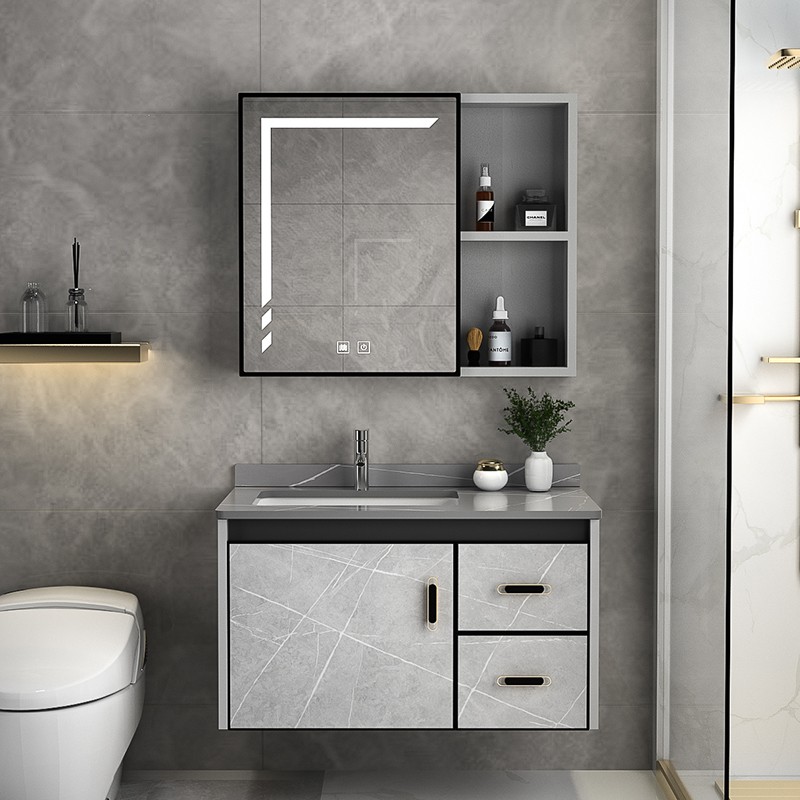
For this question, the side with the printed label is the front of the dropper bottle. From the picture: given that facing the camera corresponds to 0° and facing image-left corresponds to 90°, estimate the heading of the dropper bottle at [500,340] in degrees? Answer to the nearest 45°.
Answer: approximately 0°

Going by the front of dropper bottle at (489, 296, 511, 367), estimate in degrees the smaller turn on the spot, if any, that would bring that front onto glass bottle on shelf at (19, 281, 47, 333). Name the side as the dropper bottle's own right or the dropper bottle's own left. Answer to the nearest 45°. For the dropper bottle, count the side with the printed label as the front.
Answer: approximately 90° to the dropper bottle's own right

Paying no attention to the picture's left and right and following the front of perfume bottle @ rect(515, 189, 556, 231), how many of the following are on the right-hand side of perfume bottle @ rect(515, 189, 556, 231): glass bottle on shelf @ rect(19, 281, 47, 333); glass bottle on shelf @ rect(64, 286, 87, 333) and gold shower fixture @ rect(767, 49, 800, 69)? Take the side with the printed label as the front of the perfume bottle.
2

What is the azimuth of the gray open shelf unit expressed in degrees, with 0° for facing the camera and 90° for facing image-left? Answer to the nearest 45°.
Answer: approximately 0°
